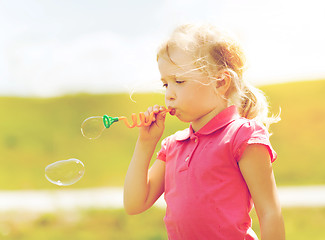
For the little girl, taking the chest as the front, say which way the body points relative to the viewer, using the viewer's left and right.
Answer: facing the viewer and to the left of the viewer

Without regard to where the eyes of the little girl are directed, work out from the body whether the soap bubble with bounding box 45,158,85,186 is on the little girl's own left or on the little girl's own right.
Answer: on the little girl's own right

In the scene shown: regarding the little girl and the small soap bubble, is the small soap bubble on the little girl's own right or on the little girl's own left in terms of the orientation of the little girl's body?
on the little girl's own right
